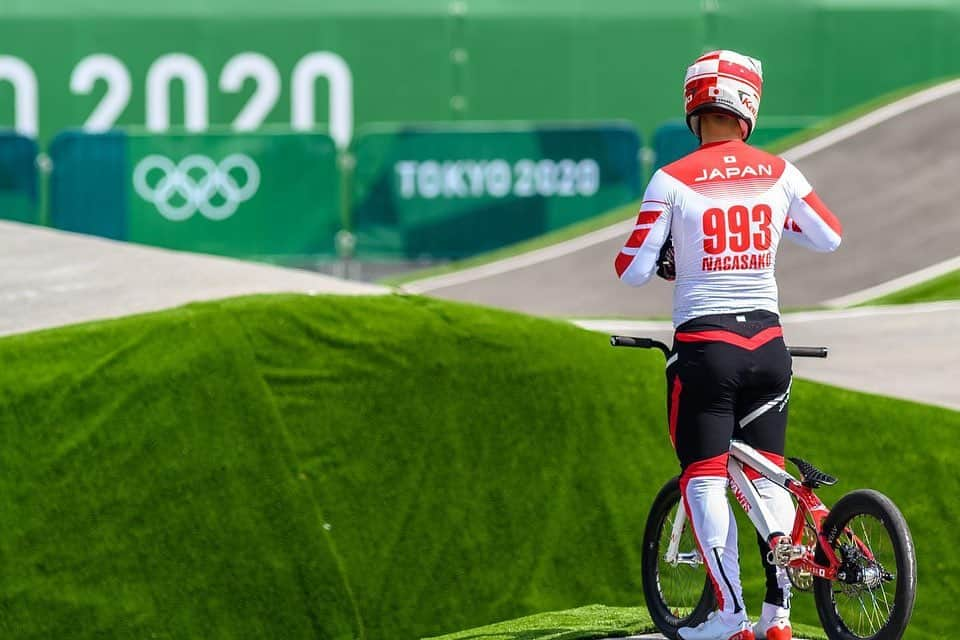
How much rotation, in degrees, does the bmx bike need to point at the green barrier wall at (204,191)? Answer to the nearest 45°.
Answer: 0° — it already faces it

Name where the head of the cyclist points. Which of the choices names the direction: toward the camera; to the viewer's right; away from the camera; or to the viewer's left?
away from the camera

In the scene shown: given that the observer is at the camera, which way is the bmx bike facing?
facing away from the viewer and to the left of the viewer
